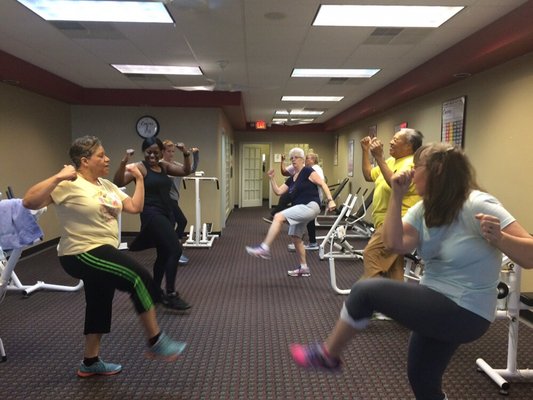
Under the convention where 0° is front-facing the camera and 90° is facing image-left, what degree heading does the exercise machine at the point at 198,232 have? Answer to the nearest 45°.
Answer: approximately 0°

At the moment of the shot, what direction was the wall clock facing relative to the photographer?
facing the viewer

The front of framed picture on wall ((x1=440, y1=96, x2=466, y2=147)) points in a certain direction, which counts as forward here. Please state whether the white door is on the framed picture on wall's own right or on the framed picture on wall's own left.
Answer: on the framed picture on wall's own right

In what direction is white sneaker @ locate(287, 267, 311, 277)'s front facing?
to the viewer's left

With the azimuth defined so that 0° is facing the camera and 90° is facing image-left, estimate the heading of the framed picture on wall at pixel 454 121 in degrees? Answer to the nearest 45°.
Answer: approximately 45°

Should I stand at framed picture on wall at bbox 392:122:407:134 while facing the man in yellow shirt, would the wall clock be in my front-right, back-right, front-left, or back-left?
front-right

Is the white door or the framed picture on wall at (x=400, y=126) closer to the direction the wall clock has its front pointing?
the framed picture on wall

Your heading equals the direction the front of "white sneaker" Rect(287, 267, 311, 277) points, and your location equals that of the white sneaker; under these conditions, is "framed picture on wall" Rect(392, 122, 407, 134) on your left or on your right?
on your right

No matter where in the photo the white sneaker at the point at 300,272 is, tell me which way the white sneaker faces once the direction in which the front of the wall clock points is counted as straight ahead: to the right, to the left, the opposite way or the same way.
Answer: to the right

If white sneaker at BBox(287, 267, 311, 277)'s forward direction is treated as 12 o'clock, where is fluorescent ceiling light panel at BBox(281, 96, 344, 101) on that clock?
The fluorescent ceiling light panel is roughly at 3 o'clock from the white sneaker.

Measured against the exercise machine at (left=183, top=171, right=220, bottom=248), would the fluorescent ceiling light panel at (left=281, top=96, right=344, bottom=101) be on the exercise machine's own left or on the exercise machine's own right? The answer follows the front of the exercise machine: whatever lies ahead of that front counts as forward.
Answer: on the exercise machine's own left

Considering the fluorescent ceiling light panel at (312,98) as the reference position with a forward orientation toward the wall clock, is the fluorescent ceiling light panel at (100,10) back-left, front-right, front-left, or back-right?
front-left

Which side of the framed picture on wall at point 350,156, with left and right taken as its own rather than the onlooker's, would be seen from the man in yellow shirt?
left

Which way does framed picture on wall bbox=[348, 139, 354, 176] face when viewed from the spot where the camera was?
facing to the left of the viewer
